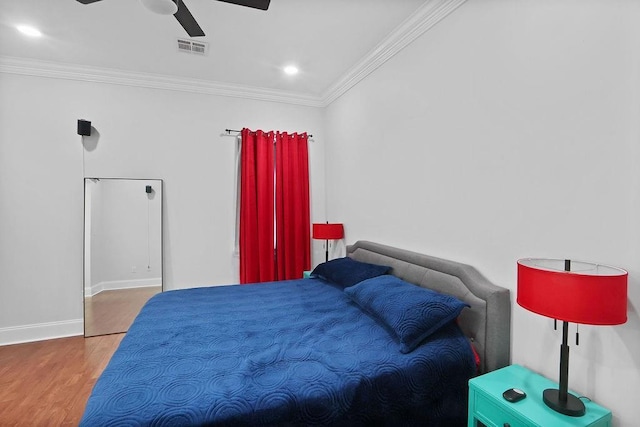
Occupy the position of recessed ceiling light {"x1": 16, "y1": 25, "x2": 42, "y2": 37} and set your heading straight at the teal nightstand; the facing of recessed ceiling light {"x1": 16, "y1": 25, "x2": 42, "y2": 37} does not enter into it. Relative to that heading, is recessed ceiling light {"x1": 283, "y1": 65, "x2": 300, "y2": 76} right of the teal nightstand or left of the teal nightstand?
left

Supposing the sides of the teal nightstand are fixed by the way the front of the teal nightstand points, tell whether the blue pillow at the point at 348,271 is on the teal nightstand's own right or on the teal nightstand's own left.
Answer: on the teal nightstand's own right

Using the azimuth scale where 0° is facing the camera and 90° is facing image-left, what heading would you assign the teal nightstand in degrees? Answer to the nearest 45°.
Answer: approximately 45°

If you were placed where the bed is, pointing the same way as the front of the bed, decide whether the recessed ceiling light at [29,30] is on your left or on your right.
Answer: on your right

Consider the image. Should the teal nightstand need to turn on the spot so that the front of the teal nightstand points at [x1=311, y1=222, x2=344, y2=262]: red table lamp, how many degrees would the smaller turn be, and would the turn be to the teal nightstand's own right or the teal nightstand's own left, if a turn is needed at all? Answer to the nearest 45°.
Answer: approximately 90° to the teal nightstand's own right

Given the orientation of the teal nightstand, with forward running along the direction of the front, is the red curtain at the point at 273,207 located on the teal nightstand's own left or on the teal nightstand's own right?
on the teal nightstand's own right

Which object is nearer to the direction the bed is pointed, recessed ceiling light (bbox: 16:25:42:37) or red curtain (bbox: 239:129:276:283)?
the recessed ceiling light

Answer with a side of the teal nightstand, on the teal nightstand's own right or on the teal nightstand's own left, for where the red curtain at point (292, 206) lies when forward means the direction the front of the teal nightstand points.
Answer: on the teal nightstand's own right

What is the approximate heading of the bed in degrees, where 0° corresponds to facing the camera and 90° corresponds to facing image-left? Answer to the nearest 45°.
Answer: approximately 45°

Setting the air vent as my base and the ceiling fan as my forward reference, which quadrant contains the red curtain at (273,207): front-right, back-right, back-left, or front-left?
back-left
